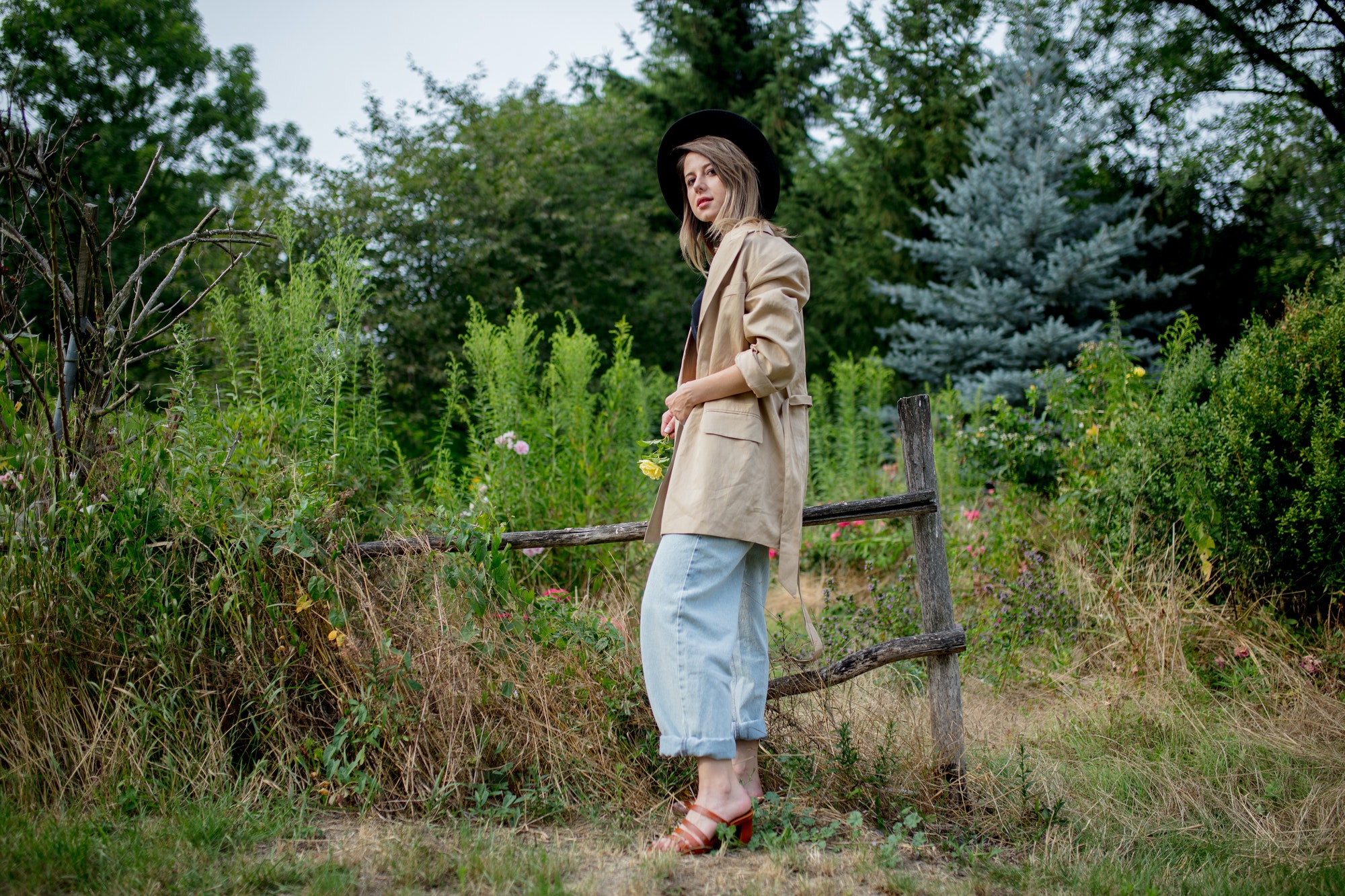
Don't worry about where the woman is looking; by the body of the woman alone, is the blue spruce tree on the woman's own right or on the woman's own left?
on the woman's own right

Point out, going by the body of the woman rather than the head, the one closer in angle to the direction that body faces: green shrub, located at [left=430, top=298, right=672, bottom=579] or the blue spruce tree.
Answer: the green shrub

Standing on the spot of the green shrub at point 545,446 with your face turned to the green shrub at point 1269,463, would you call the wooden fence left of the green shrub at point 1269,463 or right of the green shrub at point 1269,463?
right

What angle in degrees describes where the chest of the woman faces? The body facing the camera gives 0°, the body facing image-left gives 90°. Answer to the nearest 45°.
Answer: approximately 90°

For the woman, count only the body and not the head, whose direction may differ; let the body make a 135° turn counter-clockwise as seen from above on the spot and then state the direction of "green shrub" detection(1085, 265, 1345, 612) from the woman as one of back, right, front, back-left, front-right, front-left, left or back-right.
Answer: left
